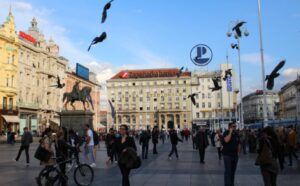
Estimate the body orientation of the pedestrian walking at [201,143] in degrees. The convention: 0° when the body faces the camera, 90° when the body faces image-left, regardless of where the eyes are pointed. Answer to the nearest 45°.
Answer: approximately 180°

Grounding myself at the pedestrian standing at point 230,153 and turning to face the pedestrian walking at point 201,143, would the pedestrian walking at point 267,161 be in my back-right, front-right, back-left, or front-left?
back-right

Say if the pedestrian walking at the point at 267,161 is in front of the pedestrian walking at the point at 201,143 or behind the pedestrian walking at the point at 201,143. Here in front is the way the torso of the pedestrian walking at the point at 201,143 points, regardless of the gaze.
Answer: behind

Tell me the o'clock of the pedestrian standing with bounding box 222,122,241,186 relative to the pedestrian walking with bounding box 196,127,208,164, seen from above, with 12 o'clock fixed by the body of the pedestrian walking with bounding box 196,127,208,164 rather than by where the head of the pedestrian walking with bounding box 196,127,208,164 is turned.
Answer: the pedestrian standing with bounding box 222,122,241,186 is roughly at 6 o'clock from the pedestrian walking with bounding box 196,127,208,164.
